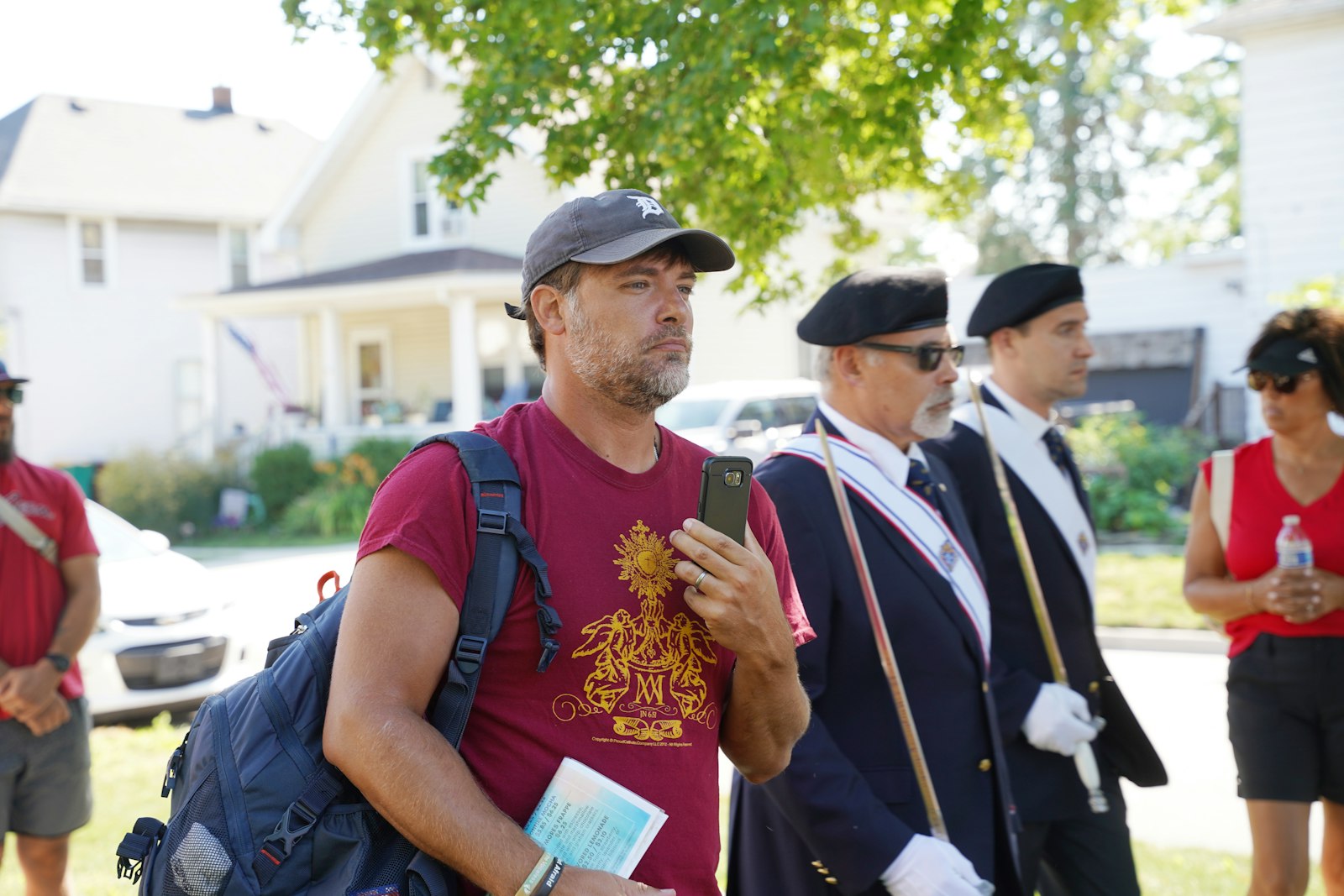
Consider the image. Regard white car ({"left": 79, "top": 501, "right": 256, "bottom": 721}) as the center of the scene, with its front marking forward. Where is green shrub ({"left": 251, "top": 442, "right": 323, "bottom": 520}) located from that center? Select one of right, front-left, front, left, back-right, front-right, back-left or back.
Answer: back-left

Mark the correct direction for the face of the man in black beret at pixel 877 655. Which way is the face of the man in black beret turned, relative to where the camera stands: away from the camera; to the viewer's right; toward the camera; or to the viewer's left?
to the viewer's right

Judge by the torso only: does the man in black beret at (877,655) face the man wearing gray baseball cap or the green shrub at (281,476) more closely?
the man wearing gray baseball cap

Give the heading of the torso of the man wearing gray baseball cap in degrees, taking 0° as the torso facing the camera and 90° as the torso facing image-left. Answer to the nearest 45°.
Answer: approximately 315°

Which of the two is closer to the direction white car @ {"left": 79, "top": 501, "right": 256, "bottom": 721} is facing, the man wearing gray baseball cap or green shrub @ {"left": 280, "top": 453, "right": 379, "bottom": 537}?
the man wearing gray baseball cap

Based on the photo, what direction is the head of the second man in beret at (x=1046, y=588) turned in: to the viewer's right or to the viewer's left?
to the viewer's right

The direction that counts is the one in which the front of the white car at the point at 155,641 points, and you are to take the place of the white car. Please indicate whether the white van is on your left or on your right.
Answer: on your left

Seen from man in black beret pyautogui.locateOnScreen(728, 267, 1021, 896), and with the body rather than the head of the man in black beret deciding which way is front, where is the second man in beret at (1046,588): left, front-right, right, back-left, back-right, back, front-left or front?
left

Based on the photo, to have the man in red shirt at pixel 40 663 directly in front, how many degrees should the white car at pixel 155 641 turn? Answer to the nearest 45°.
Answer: approximately 45° to its right

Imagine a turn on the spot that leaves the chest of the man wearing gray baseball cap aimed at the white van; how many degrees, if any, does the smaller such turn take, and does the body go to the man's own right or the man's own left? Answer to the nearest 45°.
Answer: approximately 135° to the man's own left

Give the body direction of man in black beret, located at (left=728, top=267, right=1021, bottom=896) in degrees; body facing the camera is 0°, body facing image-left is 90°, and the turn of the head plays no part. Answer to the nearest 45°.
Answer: approximately 315°
